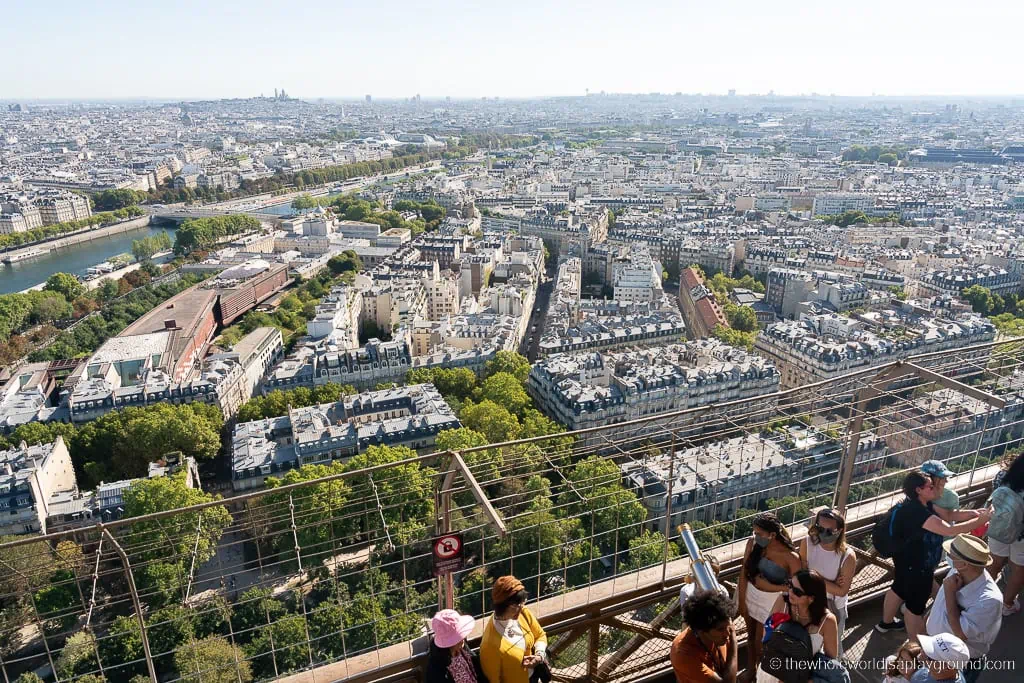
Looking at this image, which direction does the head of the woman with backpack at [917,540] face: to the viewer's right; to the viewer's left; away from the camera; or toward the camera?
to the viewer's right

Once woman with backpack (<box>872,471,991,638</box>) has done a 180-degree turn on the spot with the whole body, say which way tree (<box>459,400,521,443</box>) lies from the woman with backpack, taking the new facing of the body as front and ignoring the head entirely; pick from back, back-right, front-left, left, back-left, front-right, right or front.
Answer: front-right

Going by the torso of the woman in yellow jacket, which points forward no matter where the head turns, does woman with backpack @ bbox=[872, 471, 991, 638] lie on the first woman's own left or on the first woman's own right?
on the first woman's own left

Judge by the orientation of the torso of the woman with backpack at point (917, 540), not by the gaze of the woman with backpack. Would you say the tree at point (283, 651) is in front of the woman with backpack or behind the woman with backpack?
behind

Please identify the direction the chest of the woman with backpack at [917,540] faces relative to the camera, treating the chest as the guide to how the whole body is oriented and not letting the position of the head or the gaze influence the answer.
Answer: to the viewer's right

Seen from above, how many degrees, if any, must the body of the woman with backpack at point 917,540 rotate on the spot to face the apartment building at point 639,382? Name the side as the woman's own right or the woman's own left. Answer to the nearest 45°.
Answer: approximately 135° to the woman's own left

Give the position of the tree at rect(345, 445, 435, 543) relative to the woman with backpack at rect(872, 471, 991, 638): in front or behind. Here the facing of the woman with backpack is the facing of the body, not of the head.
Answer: behind

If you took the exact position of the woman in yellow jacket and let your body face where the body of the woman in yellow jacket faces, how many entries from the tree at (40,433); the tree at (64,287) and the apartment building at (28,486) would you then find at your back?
3
